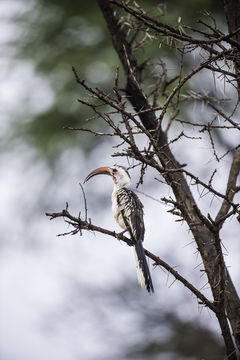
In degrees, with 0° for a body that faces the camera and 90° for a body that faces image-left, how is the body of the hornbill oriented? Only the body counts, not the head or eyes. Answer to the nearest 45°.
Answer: approximately 90°
